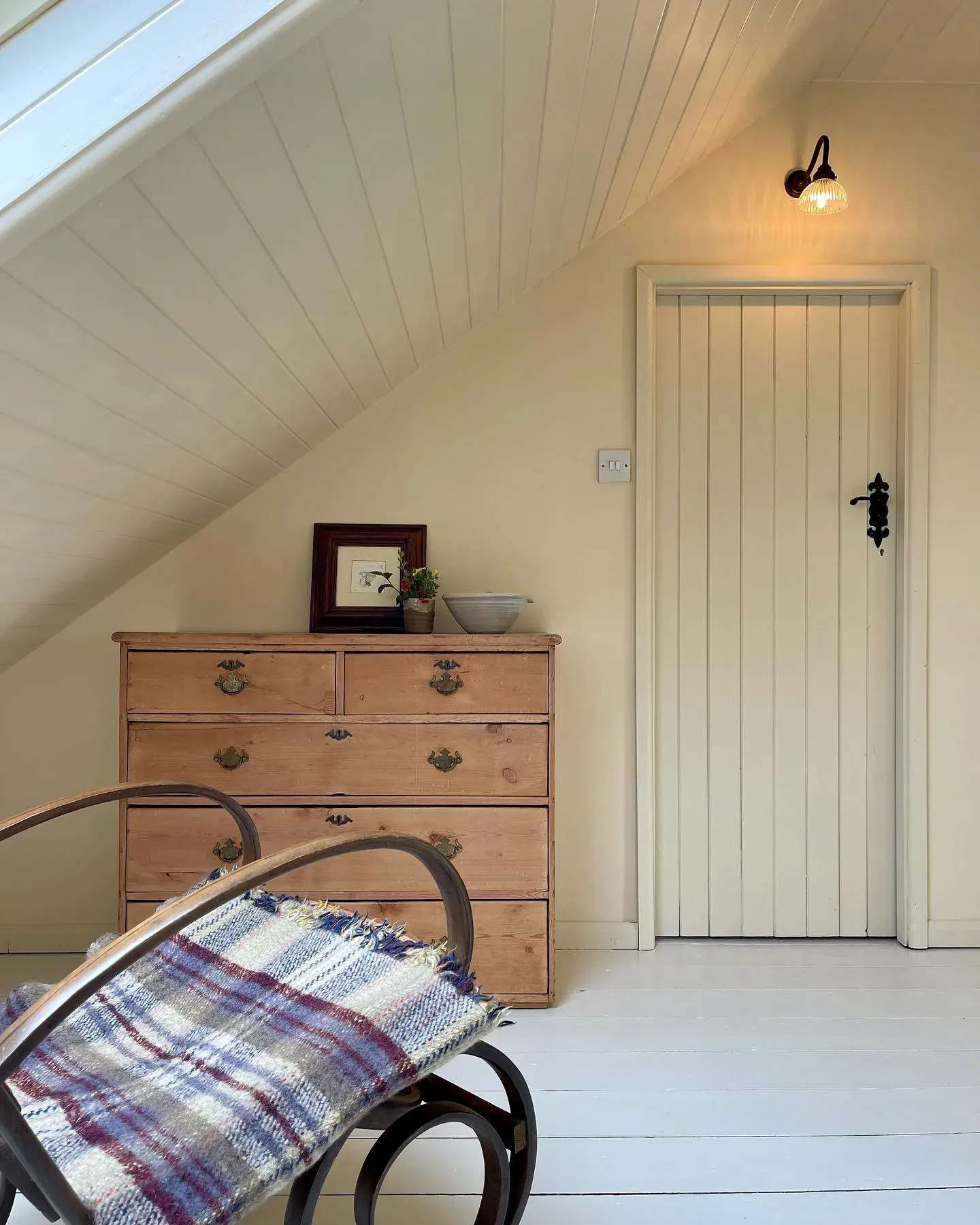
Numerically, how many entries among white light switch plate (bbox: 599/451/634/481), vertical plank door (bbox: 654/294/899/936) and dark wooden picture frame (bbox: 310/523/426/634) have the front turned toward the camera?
3

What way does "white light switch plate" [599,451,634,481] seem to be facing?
toward the camera

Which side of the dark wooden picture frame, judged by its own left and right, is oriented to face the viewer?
front

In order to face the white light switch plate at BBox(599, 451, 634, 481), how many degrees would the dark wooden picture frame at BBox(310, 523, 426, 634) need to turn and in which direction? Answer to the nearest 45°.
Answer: approximately 90° to its left

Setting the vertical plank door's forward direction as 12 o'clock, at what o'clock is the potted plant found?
The potted plant is roughly at 2 o'clock from the vertical plank door.

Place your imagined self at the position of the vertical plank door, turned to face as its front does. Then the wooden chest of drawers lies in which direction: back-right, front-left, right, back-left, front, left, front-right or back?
front-right

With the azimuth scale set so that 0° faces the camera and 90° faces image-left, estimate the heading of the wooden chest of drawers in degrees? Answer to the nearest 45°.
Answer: approximately 0°

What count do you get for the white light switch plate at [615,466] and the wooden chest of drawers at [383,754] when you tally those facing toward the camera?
2

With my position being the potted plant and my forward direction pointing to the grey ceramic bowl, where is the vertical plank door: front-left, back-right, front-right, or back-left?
front-left

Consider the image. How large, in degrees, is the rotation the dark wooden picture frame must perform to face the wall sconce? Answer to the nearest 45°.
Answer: approximately 90° to its left

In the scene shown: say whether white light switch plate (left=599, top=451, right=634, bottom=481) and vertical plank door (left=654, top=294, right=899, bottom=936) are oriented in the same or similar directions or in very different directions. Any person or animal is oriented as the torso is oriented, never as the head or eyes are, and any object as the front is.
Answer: same or similar directions

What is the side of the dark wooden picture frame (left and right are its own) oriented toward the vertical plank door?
left
